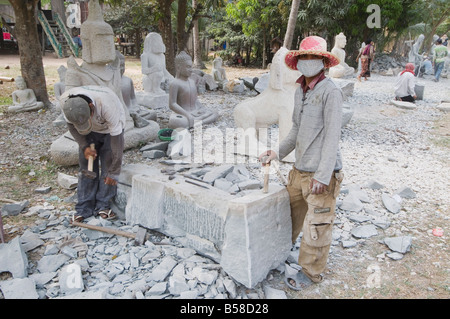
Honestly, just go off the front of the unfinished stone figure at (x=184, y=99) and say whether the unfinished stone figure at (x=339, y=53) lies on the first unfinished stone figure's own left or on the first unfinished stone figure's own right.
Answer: on the first unfinished stone figure's own left

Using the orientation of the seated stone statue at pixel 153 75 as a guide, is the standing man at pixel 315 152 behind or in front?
in front

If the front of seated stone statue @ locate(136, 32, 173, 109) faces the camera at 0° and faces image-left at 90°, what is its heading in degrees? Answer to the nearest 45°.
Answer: approximately 315°

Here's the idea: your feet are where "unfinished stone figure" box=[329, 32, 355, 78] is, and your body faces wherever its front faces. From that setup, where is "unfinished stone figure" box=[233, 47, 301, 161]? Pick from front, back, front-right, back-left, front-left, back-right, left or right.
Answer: front-right

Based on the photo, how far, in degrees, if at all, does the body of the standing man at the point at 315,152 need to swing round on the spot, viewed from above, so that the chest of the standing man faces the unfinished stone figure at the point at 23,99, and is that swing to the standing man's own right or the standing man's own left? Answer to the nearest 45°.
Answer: approximately 90° to the standing man's own right
